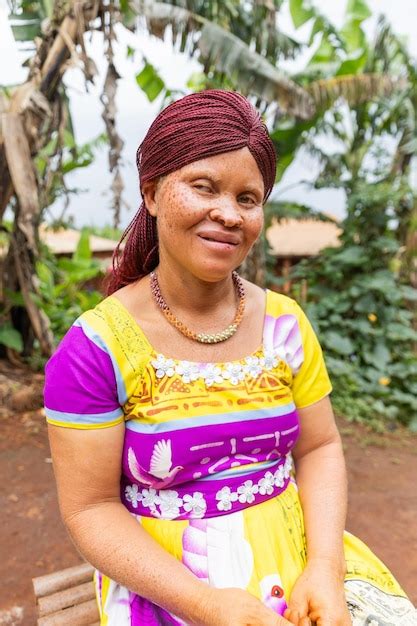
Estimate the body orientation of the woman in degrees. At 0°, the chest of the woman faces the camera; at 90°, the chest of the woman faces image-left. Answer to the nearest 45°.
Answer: approximately 315°
